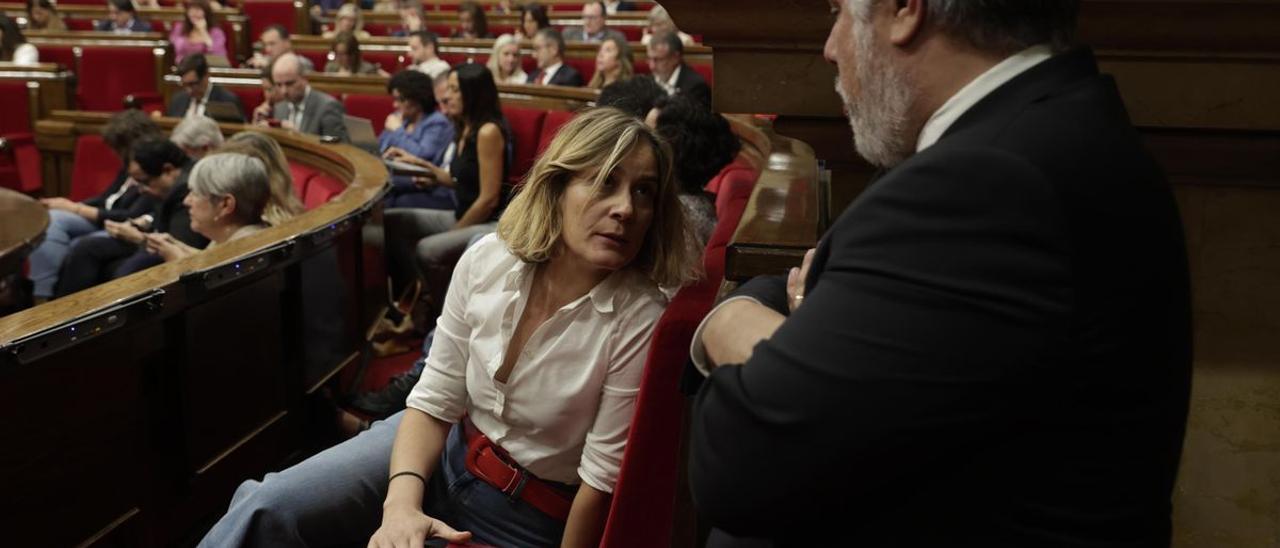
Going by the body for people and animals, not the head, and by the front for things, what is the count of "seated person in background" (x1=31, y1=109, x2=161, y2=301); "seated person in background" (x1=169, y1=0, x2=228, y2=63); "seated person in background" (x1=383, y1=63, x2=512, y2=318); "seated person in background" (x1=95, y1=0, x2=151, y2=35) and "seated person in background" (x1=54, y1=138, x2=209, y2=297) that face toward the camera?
2

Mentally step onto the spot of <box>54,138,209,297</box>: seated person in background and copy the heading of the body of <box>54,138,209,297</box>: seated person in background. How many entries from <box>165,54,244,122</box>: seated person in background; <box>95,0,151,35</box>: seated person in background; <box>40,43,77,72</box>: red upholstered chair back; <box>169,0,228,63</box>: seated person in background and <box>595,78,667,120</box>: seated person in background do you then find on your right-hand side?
4

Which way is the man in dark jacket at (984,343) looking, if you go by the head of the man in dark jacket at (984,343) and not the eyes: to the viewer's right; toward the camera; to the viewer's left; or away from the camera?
to the viewer's left

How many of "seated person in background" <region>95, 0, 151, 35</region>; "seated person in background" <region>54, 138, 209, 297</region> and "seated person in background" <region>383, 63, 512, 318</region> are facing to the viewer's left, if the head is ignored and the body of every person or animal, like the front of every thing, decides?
2

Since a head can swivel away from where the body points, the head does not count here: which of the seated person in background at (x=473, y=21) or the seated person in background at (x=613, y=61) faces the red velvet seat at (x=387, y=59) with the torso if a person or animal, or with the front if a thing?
the seated person in background at (x=473, y=21)

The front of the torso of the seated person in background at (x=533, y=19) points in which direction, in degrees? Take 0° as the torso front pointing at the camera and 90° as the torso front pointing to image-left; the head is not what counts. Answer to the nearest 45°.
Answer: approximately 45°

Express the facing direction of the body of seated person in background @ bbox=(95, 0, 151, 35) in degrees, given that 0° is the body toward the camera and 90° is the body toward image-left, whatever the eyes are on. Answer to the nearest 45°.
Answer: approximately 0°

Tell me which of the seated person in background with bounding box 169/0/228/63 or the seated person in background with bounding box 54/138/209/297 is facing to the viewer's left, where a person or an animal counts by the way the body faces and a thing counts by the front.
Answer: the seated person in background with bounding box 54/138/209/297

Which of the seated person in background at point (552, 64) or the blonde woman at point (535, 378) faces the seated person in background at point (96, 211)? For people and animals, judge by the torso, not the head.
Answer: the seated person in background at point (552, 64)

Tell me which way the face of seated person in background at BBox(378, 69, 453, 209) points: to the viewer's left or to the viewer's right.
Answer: to the viewer's left

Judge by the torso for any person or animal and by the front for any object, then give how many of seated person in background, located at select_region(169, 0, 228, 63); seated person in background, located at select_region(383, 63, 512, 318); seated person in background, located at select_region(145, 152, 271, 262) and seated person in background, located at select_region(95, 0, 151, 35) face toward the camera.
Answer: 2
